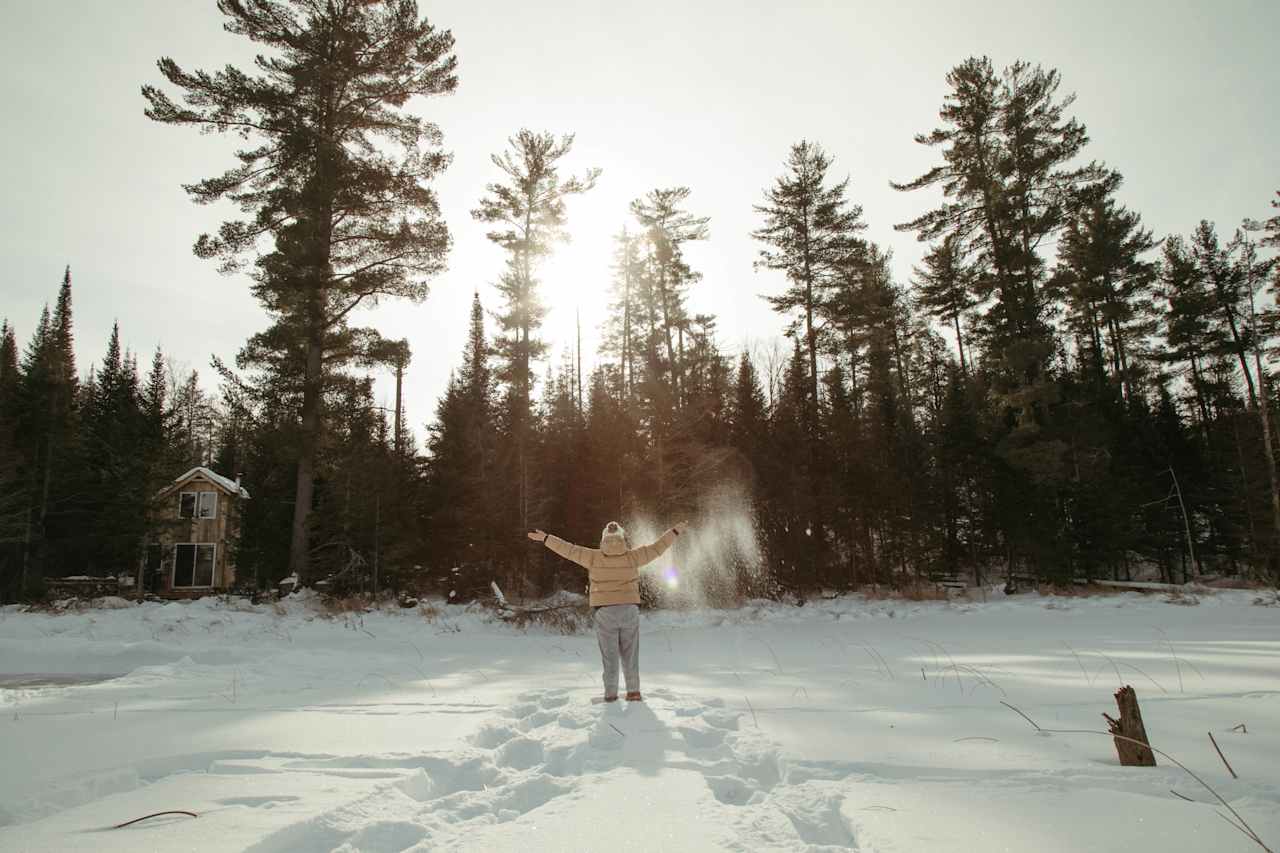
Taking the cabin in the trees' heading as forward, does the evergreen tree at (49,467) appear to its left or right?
on its right

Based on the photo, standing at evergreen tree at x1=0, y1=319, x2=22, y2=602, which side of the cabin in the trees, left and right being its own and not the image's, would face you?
right

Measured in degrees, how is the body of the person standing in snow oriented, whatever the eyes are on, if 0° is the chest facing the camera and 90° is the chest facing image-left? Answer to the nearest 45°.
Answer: approximately 180°

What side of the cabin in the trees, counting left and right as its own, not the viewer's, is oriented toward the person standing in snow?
front

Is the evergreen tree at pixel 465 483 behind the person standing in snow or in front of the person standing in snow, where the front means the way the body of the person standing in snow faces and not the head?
in front

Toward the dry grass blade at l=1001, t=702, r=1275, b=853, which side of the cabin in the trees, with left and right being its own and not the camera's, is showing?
front

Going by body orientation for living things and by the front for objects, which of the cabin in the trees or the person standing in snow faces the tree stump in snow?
the cabin in the trees

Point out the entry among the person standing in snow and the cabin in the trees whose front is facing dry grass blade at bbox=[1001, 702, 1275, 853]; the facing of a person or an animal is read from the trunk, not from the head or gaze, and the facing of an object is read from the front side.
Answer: the cabin in the trees

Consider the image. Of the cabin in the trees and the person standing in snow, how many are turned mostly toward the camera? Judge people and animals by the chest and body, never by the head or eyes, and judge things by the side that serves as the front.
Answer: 1

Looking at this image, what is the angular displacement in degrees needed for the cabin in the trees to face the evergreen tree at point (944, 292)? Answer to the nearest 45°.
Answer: approximately 45° to its left

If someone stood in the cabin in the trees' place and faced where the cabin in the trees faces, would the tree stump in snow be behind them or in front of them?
in front

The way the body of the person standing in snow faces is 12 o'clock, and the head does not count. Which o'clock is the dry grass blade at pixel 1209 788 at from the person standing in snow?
The dry grass blade is roughly at 5 o'clock from the person standing in snow.
